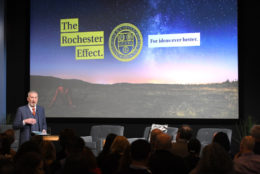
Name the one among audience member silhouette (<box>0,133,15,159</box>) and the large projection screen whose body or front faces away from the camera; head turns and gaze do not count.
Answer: the audience member silhouette

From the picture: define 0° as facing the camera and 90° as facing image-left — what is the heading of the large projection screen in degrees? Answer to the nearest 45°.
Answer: approximately 0°

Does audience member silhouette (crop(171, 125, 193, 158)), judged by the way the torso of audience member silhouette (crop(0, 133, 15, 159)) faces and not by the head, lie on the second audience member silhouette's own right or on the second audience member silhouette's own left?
on the second audience member silhouette's own right

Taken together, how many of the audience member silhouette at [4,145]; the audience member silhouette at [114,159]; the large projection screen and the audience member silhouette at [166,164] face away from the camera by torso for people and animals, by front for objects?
3

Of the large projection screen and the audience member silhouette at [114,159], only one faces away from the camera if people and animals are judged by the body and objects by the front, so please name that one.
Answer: the audience member silhouette

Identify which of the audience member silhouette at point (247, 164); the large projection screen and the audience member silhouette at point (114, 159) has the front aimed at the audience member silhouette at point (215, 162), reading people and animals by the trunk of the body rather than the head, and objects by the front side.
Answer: the large projection screen

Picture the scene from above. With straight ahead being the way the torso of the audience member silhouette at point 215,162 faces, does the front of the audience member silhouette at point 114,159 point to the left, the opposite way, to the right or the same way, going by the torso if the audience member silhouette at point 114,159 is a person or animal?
the same way

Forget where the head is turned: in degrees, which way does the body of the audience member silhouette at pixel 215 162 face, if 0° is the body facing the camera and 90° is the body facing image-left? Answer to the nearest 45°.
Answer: approximately 180°

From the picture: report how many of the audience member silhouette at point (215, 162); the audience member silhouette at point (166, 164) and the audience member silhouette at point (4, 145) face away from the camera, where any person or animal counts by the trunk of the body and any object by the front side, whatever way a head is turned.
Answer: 3

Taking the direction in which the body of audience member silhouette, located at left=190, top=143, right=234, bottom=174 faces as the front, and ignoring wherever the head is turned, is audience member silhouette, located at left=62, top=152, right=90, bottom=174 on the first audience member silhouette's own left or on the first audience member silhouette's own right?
on the first audience member silhouette's own left

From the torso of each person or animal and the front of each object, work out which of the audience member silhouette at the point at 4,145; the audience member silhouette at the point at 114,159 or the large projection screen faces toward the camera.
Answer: the large projection screen

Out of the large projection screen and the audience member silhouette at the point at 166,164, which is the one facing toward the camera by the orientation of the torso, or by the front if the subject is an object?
the large projection screen

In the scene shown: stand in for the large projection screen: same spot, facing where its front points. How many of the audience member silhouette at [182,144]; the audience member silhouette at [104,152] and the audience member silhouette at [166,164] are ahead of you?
3

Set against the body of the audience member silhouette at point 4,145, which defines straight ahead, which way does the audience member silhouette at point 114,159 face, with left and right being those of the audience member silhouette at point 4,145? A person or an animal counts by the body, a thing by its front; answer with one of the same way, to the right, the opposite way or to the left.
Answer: the same way

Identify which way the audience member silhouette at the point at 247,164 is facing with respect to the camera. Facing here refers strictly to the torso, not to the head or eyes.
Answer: away from the camera

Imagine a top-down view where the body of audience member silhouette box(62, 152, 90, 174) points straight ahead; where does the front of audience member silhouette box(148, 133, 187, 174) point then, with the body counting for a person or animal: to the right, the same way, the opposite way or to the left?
the same way

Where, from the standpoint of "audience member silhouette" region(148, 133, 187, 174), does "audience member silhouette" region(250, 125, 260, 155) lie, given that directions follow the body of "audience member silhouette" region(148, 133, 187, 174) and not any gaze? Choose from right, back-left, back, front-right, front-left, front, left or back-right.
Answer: front-right

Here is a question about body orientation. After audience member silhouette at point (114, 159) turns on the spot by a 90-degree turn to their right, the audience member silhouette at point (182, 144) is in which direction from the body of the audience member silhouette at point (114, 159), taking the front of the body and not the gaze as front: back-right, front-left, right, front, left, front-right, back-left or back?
front-left

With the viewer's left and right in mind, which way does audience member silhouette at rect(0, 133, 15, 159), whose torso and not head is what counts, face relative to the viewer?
facing away from the viewer

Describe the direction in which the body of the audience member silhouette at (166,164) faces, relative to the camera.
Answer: away from the camera

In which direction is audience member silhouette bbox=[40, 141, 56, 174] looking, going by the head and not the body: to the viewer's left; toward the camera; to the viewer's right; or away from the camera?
away from the camera

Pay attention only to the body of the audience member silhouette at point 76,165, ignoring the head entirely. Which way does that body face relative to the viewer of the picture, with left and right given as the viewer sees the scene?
facing away from the viewer
